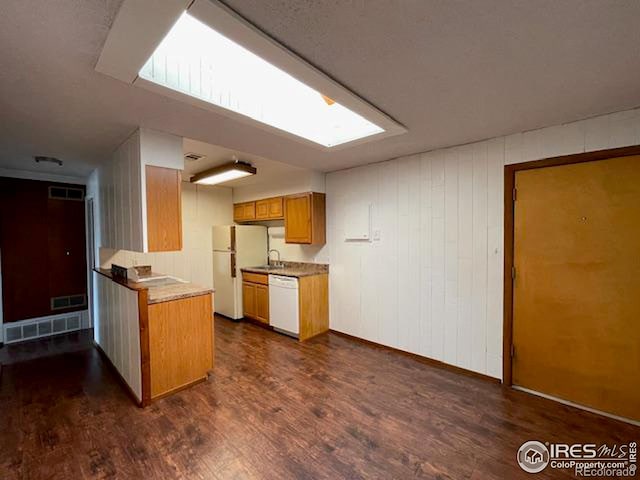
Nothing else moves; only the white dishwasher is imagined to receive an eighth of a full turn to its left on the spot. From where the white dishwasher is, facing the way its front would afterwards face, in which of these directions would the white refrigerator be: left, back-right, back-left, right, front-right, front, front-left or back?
back-right

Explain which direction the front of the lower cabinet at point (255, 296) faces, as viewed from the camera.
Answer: facing the viewer and to the left of the viewer

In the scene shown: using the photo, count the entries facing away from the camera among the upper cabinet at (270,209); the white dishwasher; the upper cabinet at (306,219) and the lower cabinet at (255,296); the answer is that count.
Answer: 0

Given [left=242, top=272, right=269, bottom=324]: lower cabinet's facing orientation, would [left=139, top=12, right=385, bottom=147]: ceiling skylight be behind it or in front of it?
in front

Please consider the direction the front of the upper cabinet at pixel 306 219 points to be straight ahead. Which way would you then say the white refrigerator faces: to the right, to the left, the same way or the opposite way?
the same way

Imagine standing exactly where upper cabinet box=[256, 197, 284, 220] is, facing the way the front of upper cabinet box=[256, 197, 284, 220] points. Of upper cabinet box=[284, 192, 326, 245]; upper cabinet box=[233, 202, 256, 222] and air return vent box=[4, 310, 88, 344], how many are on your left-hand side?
1

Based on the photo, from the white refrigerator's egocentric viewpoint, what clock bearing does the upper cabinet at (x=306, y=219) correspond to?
The upper cabinet is roughly at 9 o'clock from the white refrigerator.

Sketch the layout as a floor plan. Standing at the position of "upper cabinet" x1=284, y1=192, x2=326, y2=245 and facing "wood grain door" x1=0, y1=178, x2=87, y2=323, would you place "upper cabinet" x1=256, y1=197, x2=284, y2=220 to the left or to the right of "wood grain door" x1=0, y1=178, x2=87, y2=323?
right

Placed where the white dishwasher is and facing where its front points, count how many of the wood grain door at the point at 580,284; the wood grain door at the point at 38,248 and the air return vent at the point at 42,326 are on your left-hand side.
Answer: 1

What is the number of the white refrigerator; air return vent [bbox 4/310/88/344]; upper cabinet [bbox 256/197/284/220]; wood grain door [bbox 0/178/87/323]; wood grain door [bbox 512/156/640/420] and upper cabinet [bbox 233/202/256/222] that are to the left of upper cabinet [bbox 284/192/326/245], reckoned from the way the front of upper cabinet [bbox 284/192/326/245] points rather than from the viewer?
1

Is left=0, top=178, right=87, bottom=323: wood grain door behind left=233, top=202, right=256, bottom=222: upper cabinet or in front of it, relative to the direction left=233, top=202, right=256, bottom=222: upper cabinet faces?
in front

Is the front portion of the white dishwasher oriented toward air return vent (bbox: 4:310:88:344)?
no

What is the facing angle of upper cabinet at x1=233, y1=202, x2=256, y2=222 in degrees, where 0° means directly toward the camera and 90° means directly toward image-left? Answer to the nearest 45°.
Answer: approximately 45°

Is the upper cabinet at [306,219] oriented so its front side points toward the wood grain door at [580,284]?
no

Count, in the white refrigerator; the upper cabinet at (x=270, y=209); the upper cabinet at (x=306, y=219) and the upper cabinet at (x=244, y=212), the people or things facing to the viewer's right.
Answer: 0
